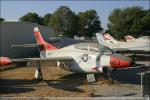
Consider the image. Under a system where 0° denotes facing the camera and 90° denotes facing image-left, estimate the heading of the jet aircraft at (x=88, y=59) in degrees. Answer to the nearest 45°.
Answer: approximately 315°
